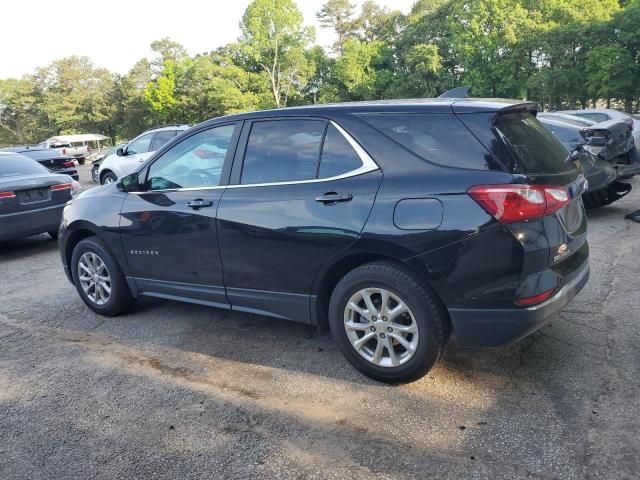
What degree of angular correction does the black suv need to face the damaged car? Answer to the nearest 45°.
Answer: approximately 90° to its right

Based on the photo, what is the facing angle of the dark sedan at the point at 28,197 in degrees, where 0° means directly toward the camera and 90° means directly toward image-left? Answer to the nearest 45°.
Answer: approximately 135°

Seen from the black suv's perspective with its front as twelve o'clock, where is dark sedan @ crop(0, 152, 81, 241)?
The dark sedan is roughly at 12 o'clock from the black suv.

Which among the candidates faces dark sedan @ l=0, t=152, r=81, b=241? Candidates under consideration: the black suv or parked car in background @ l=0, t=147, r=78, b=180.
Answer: the black suv

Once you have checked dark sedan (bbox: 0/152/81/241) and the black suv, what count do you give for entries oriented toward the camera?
0

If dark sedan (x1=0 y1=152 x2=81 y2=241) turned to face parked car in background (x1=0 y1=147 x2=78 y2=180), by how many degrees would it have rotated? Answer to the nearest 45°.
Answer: approximately 45° to its right

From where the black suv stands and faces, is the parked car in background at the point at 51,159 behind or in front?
in front

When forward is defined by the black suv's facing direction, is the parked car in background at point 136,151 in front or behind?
in front

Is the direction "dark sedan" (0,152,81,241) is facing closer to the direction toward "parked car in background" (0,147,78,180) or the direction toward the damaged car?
the parked car in background

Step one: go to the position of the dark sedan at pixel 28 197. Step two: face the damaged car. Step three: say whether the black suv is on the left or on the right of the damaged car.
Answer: right

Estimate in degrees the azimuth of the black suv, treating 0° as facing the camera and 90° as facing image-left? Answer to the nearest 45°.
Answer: approximately 135°
